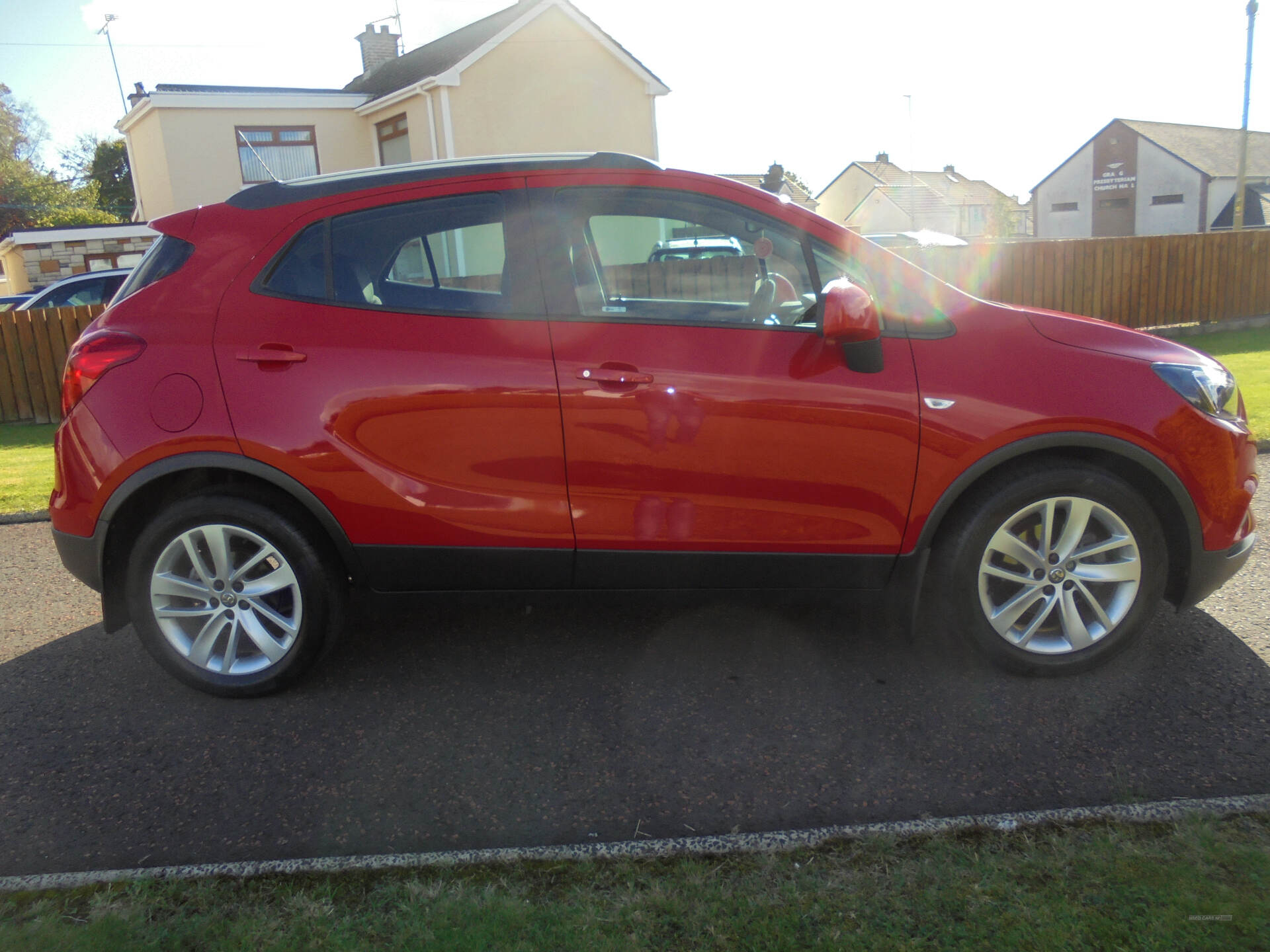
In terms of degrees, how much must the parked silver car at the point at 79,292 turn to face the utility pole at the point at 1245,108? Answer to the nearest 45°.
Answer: approximately 180°

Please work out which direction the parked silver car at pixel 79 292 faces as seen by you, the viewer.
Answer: facing to the left of the viewer

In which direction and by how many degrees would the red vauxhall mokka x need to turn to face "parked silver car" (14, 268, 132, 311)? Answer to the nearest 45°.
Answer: approximately 135° to its left

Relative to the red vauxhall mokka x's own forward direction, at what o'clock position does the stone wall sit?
The stone wall is roughly at 8 o'clock from the red vauxhall mokka x.

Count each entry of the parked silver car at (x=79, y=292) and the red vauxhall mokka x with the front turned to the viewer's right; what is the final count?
1

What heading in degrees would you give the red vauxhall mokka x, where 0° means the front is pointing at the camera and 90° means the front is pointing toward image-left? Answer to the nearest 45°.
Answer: approximately 270°

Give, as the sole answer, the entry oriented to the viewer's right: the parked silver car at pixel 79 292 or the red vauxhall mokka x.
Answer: the red vauxhall mokka x

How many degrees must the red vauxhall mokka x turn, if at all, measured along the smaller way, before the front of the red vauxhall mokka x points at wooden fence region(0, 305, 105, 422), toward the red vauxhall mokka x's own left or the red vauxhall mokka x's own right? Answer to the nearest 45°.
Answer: approximately 135° to the red vauxhall mokka x's own left

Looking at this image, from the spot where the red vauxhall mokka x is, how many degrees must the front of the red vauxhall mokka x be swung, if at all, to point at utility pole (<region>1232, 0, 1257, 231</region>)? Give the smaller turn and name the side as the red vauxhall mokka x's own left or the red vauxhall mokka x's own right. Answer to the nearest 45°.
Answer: approximately 45° to the red vauxhall mokka x's own left

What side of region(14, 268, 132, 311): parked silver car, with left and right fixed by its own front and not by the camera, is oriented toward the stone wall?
right

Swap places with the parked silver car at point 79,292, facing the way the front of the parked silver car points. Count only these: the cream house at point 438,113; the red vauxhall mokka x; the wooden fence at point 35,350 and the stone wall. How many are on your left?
2

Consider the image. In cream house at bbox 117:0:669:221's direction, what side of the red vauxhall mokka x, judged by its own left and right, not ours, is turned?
left
